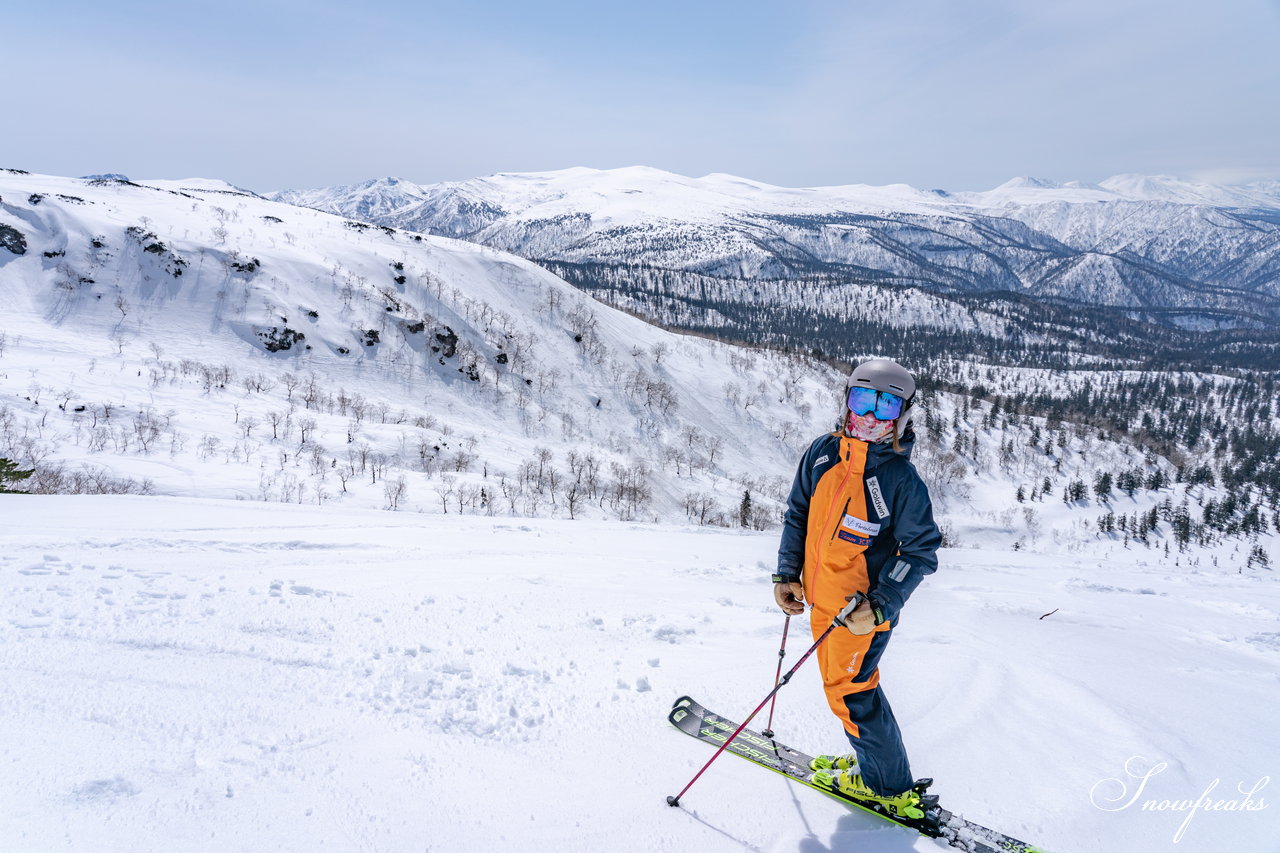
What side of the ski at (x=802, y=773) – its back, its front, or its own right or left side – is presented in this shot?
left

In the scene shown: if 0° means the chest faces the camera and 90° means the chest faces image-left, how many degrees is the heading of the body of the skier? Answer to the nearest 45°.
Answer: approximately 45°
